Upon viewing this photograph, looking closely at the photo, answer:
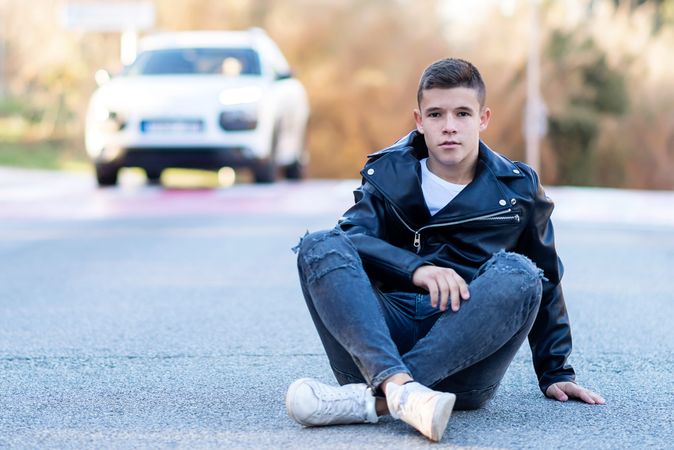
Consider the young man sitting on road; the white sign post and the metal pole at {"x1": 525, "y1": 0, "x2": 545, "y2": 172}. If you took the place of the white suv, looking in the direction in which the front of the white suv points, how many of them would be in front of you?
1

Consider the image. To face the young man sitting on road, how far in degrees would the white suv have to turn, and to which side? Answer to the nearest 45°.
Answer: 0° — it already faces them

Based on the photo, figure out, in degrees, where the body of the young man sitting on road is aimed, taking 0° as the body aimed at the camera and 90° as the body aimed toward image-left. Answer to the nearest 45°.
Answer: approximately 0°

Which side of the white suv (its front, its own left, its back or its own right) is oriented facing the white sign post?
back

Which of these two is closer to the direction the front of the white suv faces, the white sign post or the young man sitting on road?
the young man sitting on road

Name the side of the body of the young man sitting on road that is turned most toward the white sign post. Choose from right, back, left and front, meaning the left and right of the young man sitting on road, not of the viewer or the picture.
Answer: back

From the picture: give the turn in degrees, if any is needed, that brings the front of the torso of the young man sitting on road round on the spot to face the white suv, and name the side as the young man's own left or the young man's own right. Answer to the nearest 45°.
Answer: approximately 180°

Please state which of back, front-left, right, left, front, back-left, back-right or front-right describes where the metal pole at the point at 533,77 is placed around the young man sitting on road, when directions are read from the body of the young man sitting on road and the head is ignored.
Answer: back

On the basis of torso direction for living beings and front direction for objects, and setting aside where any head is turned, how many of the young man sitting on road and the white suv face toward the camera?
2

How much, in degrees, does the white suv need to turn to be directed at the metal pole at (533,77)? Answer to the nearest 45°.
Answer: approximately 135° to its left
